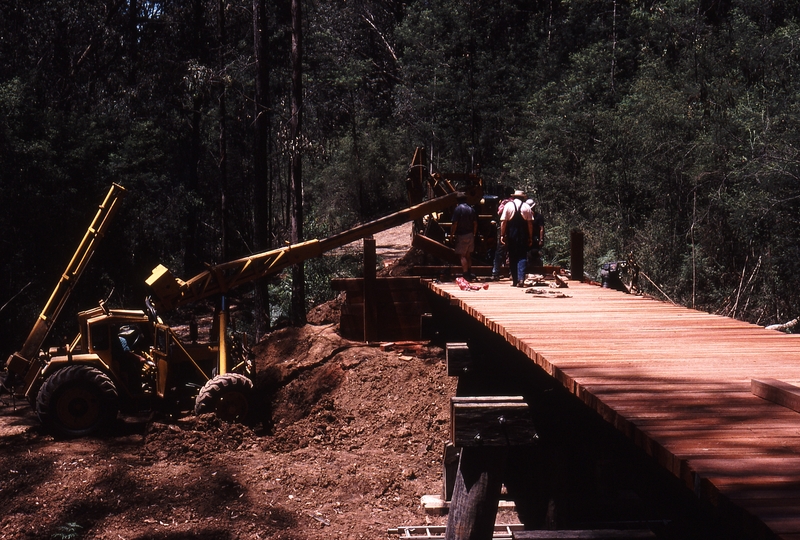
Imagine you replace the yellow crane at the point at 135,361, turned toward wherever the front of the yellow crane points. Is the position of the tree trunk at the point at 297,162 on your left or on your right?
on your left

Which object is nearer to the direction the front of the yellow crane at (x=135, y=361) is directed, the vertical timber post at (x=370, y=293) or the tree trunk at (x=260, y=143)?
the vertical timber post

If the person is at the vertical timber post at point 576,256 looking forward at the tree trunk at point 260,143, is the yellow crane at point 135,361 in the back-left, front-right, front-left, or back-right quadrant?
front-left

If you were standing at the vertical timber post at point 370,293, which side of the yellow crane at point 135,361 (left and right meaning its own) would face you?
front

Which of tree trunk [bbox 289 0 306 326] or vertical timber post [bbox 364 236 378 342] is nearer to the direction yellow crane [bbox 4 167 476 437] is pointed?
the vertical timber post

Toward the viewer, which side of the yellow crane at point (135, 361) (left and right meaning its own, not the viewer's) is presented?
right

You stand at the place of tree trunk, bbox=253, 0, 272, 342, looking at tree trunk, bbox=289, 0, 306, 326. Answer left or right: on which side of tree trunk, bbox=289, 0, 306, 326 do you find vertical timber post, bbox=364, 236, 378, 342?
right

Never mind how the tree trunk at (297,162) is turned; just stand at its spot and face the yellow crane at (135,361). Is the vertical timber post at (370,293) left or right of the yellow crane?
left

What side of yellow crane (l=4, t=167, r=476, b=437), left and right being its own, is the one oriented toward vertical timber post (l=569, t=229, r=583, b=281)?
front
